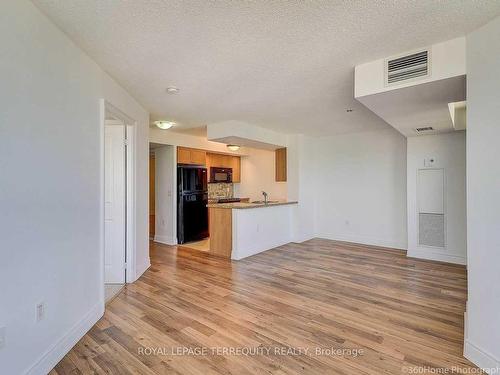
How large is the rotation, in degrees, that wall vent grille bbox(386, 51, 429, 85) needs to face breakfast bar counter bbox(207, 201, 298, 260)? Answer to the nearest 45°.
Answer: approximately 90° to its right

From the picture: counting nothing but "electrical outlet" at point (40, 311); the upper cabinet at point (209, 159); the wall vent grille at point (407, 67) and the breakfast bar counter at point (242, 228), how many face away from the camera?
0

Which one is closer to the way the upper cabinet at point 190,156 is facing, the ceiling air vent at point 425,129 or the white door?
the ceiling air vent

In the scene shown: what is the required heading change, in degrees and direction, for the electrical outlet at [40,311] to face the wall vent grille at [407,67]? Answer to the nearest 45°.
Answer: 0° — it already faces it

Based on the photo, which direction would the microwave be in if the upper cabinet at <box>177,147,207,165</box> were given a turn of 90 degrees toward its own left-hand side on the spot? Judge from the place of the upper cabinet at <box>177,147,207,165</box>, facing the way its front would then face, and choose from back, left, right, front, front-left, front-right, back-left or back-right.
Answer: front

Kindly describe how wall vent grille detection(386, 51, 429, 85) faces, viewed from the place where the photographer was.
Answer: facing the viewer and to the left of the viewer

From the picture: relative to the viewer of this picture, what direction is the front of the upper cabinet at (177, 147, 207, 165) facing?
facing the viewer and to the right of the viewer

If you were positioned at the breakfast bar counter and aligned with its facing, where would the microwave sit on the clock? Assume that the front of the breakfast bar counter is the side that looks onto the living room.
The microwave is roughly at 7 o'clock from the breakfast bar counter.

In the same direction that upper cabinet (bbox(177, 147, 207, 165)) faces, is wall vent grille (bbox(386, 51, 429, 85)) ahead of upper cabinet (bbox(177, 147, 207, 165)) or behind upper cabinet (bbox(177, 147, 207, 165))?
ahead

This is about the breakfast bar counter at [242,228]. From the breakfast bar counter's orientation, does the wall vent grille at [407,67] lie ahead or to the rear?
ahead

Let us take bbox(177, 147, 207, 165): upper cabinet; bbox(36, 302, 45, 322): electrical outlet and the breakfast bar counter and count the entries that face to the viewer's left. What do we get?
0

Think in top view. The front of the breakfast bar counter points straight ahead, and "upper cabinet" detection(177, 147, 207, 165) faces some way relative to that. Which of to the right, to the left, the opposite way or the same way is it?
the same way

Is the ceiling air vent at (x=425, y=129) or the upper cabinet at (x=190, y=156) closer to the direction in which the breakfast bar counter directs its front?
the ceiling air vent
